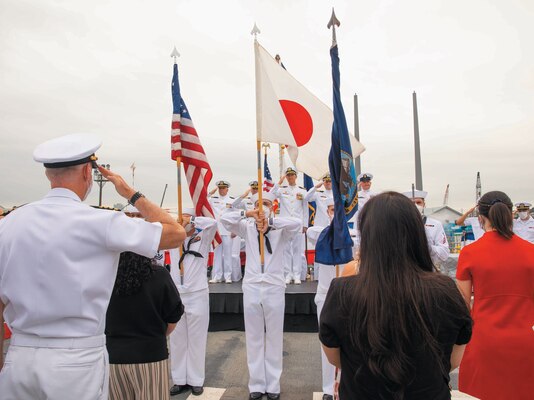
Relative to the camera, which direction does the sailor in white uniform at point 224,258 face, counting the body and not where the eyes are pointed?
toward the camera

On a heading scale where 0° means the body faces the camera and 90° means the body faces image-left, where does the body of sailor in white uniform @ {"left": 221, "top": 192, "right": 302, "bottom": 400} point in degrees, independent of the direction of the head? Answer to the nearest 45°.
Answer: approximately 0°

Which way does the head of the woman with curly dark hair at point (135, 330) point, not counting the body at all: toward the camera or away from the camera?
away from the camera

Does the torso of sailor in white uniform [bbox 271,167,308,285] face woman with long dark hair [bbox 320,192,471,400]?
yes

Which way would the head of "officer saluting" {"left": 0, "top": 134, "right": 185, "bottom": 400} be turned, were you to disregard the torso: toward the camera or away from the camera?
away from the camera

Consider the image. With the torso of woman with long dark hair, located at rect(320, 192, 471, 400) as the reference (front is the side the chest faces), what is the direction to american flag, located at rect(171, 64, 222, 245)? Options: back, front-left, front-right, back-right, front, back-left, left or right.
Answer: front-left

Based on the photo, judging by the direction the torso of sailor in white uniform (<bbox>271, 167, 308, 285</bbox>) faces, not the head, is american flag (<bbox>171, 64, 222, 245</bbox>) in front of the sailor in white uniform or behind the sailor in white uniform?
in front

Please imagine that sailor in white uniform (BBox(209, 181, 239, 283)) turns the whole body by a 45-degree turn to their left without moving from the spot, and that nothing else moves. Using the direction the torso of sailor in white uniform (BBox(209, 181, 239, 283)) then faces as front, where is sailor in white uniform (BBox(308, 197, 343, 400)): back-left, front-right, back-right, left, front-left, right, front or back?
front-right

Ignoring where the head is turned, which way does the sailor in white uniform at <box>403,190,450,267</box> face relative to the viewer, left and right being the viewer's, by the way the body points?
facing the viewer and to the left of the viewer

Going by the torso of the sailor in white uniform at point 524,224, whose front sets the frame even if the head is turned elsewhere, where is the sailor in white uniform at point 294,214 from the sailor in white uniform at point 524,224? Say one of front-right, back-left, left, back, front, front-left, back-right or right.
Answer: front-right

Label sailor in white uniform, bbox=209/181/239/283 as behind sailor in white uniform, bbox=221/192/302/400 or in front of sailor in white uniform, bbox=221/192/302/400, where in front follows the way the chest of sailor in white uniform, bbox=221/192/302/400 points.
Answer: behind

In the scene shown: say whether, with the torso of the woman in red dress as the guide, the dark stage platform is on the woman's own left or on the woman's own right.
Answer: on the woman's own left

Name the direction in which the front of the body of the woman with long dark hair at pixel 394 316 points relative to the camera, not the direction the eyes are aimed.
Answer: away from the camera

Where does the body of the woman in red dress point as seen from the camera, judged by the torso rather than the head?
away from the camera

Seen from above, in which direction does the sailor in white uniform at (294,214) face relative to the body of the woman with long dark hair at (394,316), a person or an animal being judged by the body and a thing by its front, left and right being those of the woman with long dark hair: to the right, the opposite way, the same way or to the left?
the opposite way

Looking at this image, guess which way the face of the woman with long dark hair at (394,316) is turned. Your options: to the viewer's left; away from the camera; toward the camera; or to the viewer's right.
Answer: away from the camera
